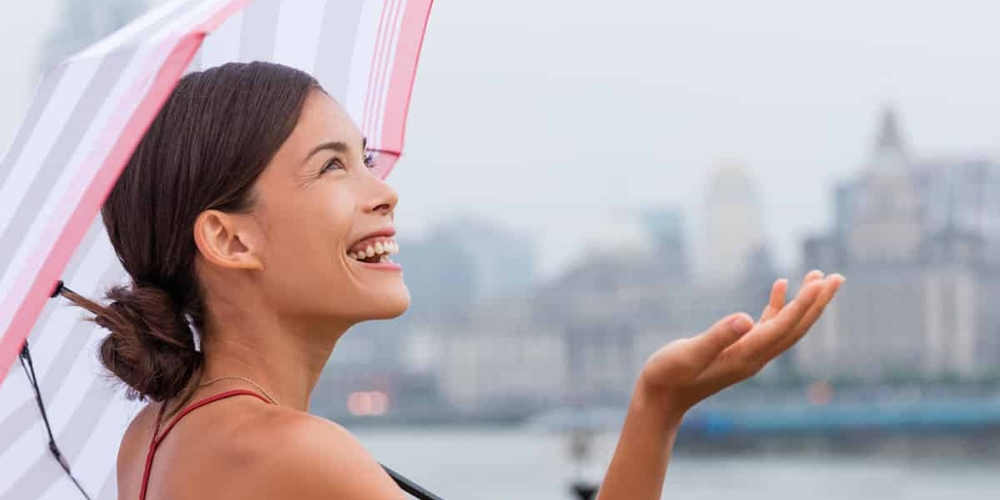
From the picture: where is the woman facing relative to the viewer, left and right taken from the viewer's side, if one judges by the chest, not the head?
facing to the right of the viewer
